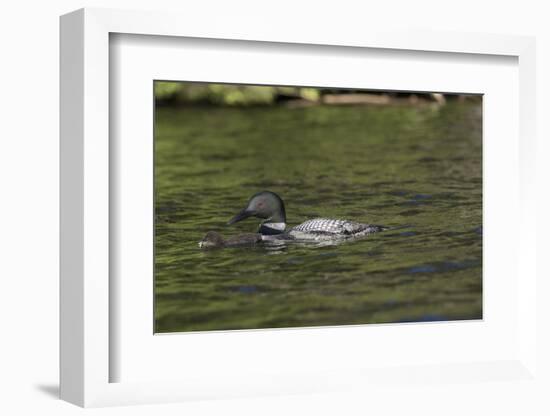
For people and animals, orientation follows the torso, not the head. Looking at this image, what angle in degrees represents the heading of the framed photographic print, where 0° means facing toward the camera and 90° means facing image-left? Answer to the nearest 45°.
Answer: approximately 315°
